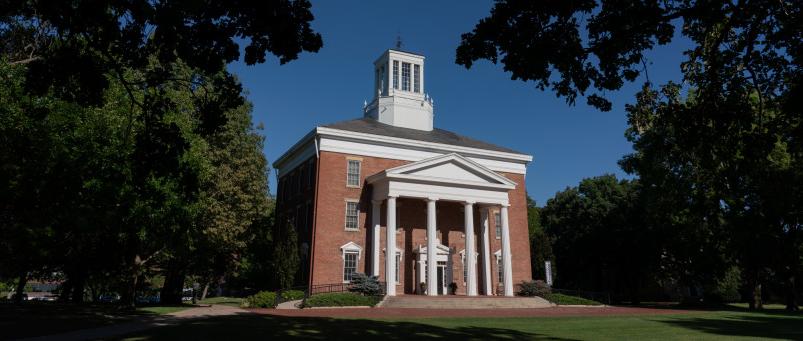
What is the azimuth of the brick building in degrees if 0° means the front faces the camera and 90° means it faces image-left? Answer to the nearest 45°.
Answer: approximately 315°

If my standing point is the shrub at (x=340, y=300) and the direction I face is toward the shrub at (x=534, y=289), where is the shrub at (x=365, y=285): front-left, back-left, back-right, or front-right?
front-left

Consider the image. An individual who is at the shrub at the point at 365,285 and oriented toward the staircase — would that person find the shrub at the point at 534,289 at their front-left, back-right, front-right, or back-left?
front-left

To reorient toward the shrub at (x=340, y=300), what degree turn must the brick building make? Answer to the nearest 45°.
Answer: approximately 90° to its right

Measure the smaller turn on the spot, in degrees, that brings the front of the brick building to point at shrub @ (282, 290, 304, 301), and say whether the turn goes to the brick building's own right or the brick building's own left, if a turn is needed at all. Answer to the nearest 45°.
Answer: approximately 90° to the brick building's own right

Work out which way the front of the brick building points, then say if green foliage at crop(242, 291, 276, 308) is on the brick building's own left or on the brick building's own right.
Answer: on the brick building's own right

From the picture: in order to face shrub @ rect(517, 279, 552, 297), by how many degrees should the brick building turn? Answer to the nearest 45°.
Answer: approximately 45° to its left

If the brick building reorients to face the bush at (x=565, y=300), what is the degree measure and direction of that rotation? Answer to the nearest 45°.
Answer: approximately 45° to its left
